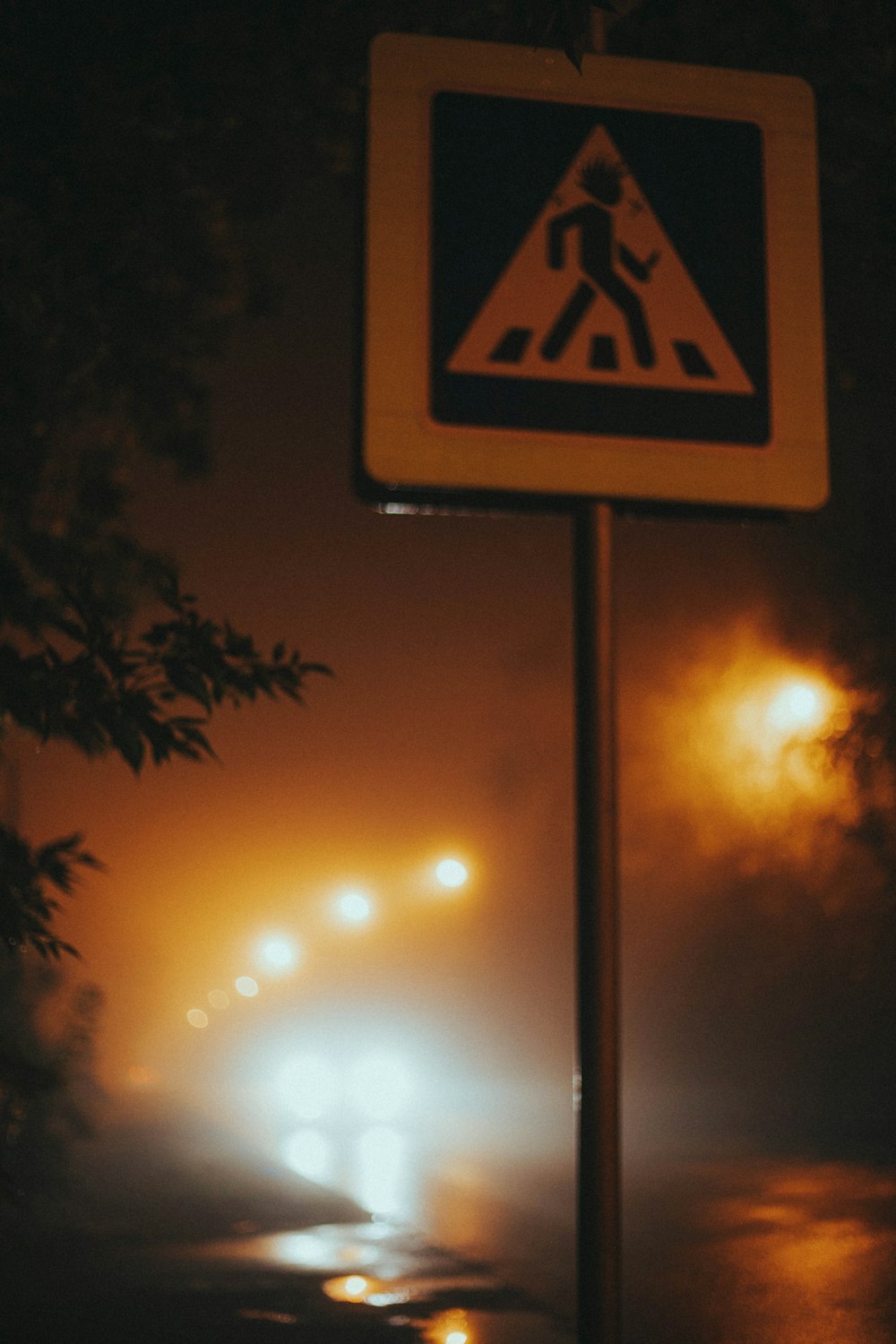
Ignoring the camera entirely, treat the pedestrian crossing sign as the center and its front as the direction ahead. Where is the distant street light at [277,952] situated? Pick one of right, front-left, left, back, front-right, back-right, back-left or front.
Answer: back

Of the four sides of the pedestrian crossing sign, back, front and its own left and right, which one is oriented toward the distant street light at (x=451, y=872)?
back

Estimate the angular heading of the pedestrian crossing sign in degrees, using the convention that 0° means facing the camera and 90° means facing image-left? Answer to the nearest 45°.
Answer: approximately 0°

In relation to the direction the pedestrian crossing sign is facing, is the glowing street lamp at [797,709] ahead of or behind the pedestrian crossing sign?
behind
